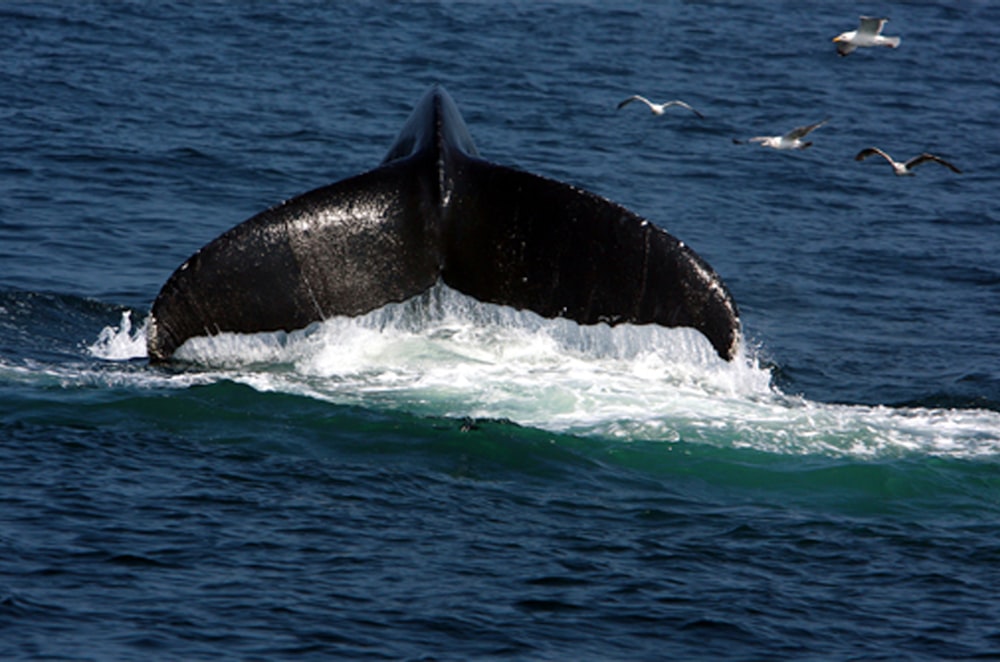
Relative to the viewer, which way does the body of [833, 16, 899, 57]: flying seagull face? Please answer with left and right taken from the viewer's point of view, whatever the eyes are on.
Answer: facing to the left of the viewer
